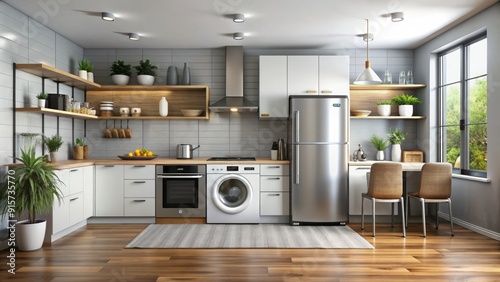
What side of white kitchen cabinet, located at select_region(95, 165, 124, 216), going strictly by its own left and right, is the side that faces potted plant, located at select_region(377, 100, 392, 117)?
left

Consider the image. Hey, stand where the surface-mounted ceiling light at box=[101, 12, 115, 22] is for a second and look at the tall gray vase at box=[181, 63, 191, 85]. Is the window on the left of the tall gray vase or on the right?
right

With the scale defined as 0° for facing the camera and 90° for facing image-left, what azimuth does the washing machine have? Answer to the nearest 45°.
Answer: approximately 0°

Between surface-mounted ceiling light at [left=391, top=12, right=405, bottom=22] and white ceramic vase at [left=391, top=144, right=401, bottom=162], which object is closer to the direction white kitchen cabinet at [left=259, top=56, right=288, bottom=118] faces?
the surface-mounted ceiling light

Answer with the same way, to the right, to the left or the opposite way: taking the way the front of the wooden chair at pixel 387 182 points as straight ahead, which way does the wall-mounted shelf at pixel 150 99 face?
the opposite way

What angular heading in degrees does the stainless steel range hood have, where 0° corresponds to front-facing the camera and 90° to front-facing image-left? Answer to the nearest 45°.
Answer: approximately 0°
